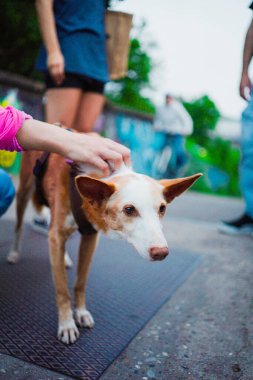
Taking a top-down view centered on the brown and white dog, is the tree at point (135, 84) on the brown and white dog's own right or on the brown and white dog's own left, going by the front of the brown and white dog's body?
on the brown and white dog's own left

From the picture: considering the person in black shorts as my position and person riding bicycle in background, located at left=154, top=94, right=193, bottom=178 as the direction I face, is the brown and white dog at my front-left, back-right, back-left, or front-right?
back-right

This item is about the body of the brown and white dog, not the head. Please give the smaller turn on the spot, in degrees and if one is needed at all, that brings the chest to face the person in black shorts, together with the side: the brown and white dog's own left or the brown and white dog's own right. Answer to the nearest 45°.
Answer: approximately 135° to the brown and white dog's own left

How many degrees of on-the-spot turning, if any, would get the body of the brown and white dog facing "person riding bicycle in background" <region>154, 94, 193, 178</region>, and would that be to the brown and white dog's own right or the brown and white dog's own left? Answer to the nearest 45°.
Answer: approximately 135° to the brown and white dog's own left

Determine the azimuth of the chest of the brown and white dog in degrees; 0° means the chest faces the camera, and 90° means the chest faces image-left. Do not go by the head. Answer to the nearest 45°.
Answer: approximately 315°
